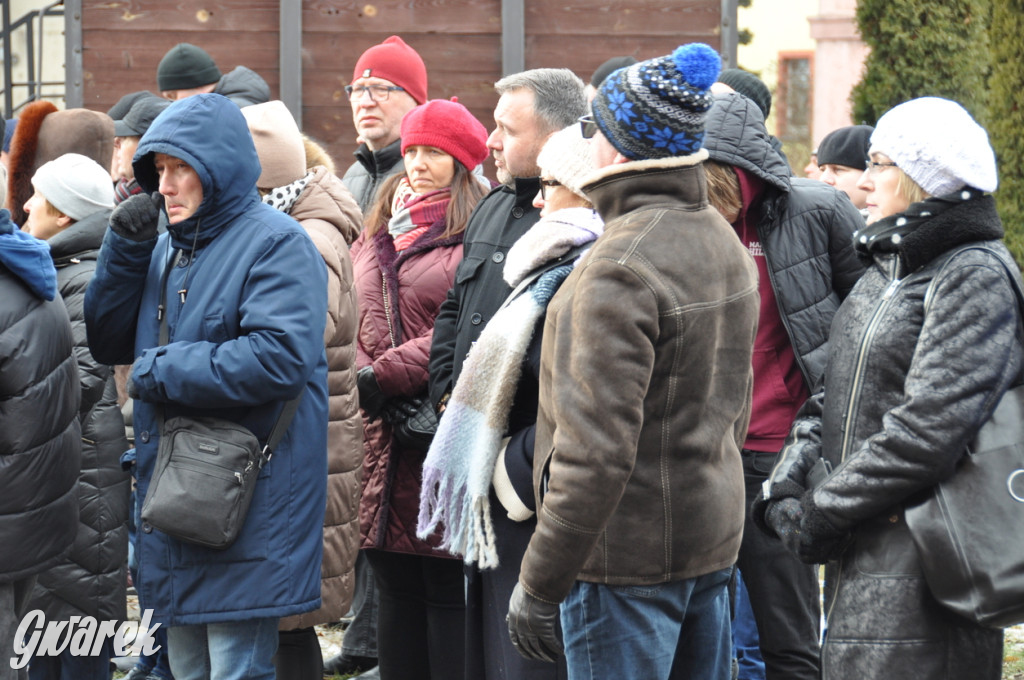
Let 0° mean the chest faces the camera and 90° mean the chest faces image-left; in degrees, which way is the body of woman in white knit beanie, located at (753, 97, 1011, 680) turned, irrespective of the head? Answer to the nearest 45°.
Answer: approximately 45°

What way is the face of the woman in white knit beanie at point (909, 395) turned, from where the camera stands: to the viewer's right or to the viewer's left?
to the viewer's left

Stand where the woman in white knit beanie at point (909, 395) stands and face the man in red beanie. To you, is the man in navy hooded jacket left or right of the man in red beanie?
left

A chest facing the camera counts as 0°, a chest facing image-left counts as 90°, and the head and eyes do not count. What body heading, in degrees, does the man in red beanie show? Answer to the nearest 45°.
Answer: approximately 45°

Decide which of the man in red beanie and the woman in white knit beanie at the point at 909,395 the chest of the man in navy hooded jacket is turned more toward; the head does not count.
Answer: the woman in white knit beanie
